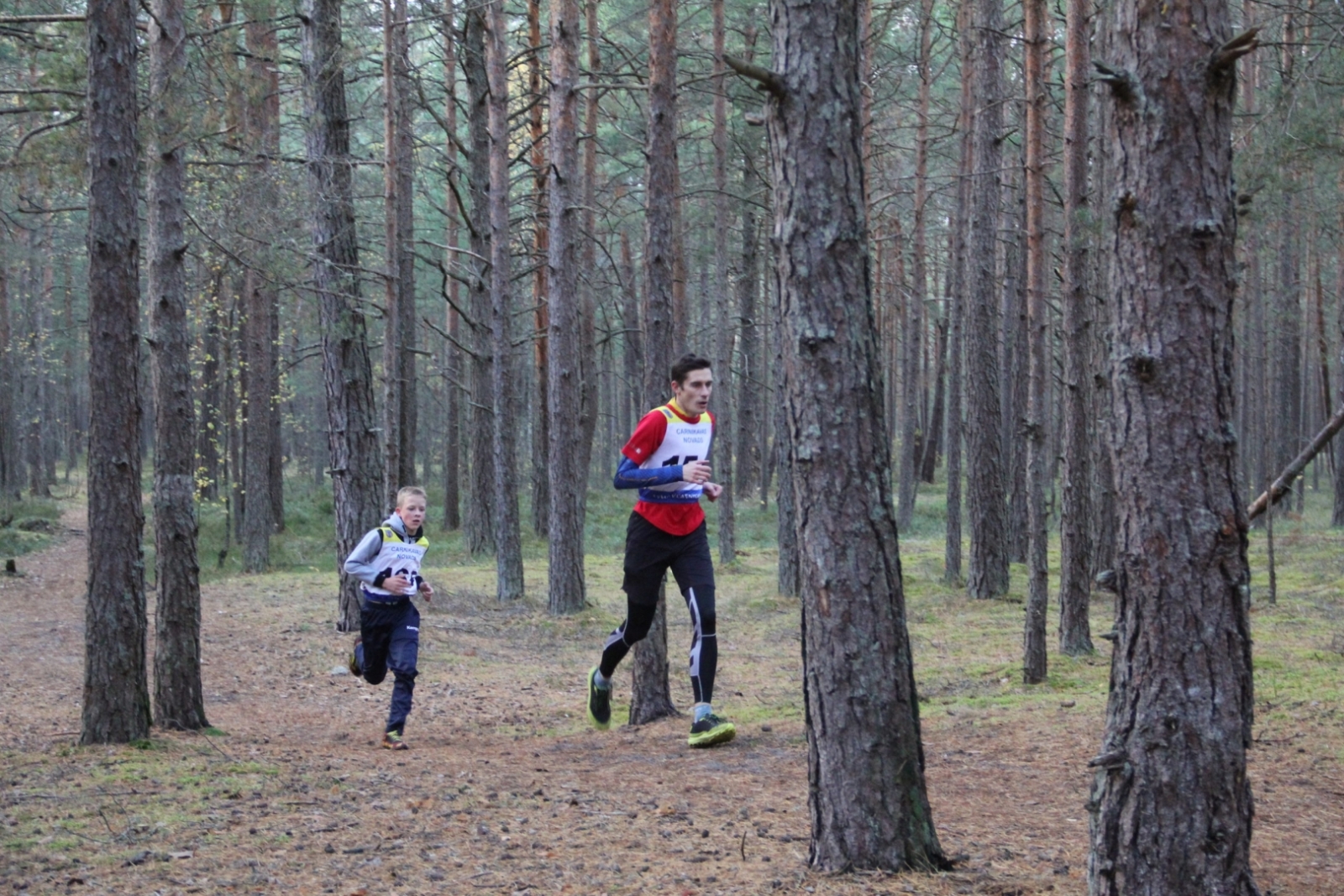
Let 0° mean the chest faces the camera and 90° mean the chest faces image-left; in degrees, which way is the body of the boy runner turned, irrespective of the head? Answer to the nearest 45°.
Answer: approximately 315°

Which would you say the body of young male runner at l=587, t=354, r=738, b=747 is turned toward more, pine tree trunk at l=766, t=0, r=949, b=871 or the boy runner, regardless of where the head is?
the pine tree trunk

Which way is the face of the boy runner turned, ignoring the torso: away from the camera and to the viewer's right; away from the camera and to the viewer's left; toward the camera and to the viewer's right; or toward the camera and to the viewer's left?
toward the camera and to the viewer's right

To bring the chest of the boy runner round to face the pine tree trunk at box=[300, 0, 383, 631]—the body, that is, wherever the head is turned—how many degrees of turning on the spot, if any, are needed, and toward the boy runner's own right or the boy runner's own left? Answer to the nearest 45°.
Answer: approximately 135° to the boy runner's own left
